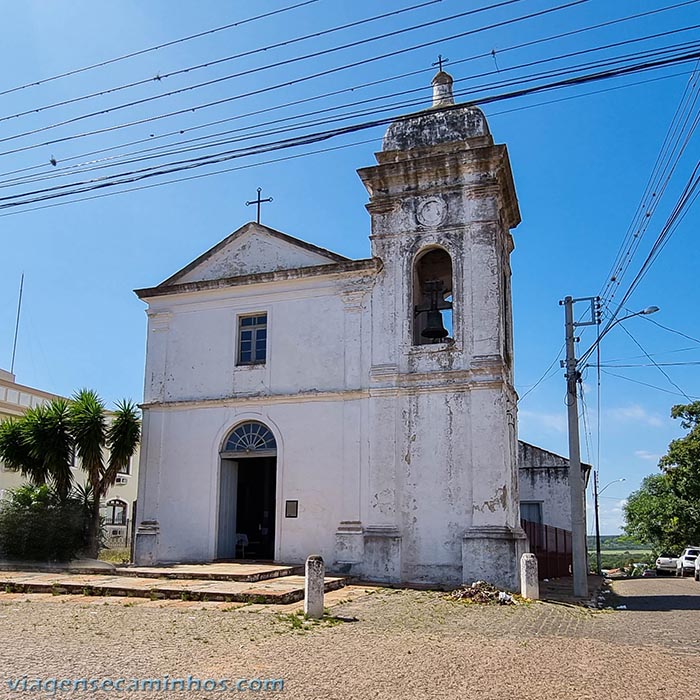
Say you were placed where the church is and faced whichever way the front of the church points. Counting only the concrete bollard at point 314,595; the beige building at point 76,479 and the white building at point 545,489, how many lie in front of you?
1

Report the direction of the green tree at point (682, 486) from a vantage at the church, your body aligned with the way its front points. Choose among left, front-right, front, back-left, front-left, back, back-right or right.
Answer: back-left

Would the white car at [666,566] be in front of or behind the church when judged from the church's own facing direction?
behind

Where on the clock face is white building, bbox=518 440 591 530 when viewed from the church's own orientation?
The white building is roughly at 7 o'clock from the church.

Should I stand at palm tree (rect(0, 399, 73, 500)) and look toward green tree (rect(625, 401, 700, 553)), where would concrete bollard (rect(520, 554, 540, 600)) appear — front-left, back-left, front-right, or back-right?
front-right

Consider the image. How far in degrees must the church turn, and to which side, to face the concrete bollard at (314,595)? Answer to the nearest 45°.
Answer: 0° — it already faces it

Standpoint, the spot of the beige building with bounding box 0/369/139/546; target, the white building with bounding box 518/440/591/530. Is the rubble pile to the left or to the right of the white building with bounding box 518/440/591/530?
right

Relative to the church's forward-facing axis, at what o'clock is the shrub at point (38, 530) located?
The shrub is roughly at 3 o'clock from the church.

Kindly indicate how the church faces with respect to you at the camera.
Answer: facing the viewer

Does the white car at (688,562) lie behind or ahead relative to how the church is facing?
behind

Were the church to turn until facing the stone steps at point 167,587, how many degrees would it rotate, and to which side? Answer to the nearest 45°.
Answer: approximately 45° to its right

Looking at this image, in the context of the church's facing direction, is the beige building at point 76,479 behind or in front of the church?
behind

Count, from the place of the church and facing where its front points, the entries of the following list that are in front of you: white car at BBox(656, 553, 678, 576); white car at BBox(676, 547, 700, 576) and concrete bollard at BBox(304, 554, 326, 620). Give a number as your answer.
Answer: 1
